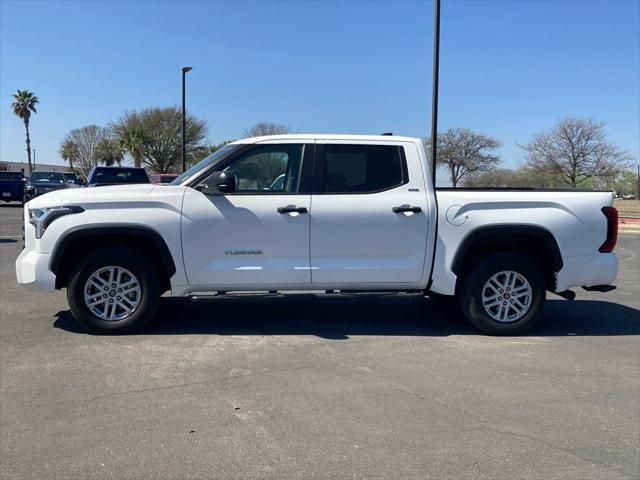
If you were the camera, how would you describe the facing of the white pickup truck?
facing to the left of the viewer

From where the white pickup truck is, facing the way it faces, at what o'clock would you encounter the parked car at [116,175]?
The parked car is roughly at 2 o'clock from the white pickup truck.

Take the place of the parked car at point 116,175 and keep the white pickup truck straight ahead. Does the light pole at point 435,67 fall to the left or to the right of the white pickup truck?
left

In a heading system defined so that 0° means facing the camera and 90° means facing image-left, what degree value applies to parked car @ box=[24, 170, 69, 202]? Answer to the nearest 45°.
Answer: approximately 0°

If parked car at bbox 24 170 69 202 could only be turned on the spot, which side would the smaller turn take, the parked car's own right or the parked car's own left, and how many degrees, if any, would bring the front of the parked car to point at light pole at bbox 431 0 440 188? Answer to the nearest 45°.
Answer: approximately 45° to the parked car's own left

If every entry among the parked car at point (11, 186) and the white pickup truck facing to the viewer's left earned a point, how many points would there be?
1

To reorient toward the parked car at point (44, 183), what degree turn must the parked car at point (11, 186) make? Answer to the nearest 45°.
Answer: approximately 90° to its right
